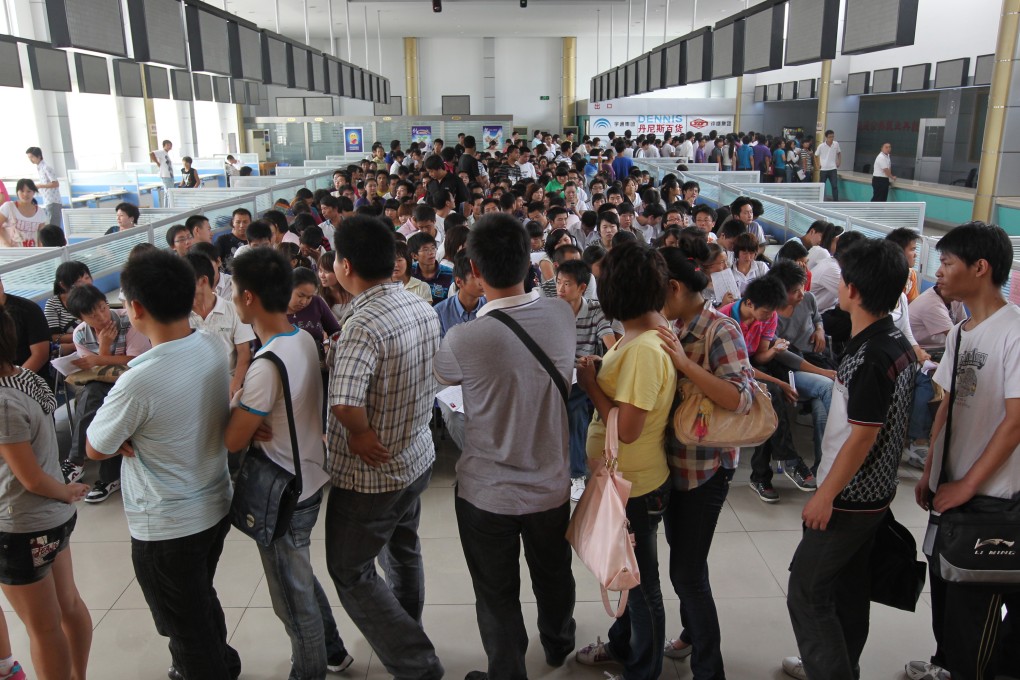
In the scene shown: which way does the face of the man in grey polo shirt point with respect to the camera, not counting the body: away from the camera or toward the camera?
away from the camera

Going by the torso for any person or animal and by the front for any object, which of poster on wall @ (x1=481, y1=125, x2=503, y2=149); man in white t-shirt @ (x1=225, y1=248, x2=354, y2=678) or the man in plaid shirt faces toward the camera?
the poster on wall

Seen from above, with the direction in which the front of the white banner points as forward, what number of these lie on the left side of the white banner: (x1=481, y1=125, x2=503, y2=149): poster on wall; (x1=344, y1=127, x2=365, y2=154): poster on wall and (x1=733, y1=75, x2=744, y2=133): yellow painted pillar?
1

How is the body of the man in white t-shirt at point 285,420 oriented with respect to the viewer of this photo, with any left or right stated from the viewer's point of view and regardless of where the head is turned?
facing away from the viewer and to the left of the viewer

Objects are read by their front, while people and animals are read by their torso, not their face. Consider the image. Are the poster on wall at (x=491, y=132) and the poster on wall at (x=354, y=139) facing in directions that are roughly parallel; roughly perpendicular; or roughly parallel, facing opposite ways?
roughly parallel

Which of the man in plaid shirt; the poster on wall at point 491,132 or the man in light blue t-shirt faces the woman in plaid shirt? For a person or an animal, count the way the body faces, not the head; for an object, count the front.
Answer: the poster on wall

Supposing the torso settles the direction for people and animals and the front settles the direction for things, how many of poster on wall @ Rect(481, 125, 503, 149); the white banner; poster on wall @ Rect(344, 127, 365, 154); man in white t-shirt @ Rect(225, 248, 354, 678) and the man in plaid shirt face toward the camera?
3

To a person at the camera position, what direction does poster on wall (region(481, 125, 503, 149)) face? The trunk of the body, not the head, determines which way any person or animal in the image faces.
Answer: facing the viewer

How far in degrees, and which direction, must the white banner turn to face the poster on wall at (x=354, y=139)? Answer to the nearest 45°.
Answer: approximately 45° to its right

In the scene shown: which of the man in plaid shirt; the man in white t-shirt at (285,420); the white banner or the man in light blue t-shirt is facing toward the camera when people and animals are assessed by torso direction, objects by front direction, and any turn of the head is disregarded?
the white banner

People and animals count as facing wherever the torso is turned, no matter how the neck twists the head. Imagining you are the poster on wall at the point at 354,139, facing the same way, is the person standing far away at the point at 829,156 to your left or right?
on your left

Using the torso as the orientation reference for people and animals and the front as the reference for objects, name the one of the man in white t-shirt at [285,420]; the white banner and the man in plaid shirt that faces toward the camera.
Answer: the white banner

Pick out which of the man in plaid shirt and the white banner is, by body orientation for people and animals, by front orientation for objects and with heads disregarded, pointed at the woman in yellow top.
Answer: the white banner

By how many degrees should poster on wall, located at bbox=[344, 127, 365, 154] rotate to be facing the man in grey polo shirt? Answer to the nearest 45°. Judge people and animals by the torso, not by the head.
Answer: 0° — it already faces them

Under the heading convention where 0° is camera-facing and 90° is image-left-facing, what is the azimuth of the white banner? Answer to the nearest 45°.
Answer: approximately 0°

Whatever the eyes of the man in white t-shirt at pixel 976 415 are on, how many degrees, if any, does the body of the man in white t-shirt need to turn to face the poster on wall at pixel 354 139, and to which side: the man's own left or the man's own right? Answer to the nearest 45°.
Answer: approximately 90° to the man's own right

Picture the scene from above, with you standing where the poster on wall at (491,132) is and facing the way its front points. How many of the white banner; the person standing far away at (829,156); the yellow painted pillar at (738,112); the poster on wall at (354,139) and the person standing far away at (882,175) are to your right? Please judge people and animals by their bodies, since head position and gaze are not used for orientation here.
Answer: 1

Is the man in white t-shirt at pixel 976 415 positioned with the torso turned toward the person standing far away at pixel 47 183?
no

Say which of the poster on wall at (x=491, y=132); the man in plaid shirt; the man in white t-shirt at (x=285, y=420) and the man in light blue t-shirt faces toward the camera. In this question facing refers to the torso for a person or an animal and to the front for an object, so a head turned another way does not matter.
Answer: the poster on wall

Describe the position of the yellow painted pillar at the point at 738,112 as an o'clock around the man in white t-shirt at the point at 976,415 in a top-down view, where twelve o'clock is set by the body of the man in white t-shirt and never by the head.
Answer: The yellow painted pillar is roughly at 4 o'clock from the man in white t-shirt.

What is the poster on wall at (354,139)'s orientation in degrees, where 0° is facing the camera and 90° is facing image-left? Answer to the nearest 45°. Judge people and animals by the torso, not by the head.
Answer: approximately 0°

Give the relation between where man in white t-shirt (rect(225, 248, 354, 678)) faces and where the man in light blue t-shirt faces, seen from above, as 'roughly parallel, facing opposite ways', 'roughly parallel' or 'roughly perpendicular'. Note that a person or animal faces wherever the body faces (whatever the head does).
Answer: roughly parallel
